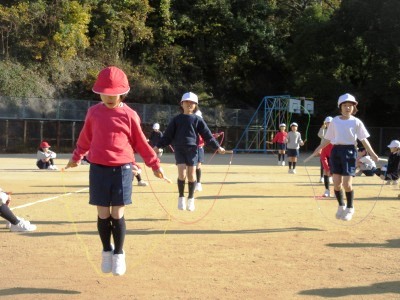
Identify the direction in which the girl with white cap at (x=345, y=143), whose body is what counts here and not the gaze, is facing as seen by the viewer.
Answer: toward the camera

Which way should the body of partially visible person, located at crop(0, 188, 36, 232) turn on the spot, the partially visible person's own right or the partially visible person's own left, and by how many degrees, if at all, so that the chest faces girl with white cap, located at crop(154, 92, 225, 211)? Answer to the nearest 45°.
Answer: approximately 45° to the partially visible person's own left

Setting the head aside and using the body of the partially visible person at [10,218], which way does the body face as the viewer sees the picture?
to the viewer's right

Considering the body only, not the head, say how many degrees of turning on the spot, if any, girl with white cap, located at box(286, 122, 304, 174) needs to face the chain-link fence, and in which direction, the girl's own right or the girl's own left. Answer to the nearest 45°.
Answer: approximately 135° to the girl's own right

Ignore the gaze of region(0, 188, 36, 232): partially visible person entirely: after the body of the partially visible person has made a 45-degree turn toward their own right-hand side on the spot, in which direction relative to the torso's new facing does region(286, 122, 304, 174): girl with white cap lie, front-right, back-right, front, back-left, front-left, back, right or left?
left

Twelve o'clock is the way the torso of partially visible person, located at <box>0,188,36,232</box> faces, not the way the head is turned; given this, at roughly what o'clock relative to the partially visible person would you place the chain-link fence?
The chain-link fence is roughly at 9 o'clock from the partially visible person.

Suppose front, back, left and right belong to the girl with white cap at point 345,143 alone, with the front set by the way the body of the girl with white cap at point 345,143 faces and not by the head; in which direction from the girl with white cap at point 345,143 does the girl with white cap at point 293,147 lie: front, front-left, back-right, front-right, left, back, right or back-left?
back

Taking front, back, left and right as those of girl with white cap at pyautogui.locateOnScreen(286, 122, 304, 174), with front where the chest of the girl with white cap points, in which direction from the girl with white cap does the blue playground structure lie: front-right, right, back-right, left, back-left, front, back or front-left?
back

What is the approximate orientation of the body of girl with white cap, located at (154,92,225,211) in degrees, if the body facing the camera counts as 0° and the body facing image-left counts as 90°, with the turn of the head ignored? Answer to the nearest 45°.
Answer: approximately 0°

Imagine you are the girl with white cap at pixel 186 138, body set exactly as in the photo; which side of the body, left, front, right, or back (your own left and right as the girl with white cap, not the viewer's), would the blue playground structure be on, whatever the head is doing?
back

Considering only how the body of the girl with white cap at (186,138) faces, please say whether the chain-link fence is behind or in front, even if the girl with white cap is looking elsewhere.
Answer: behind

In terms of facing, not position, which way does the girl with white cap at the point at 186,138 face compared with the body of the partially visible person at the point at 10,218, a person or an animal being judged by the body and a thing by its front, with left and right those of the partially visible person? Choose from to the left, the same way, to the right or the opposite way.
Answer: to the right
